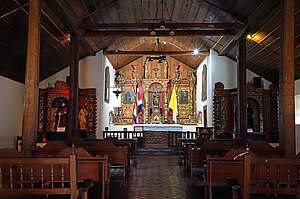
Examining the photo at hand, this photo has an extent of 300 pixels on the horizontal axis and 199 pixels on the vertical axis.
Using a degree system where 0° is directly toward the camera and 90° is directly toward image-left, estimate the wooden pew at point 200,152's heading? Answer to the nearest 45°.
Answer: approximately 180°

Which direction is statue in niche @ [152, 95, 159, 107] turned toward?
toward the camera

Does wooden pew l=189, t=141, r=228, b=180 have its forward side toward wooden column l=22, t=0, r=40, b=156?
no

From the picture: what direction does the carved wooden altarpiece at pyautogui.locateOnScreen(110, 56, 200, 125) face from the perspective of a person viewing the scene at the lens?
facing the viewer

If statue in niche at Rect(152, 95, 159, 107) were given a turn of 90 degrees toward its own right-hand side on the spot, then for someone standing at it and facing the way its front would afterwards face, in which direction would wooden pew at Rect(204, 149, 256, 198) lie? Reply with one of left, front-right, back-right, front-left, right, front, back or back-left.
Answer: left

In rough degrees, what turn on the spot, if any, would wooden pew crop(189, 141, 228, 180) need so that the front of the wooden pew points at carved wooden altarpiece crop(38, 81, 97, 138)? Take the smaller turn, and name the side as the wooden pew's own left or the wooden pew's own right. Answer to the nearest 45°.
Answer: approximately 45° to the wooden pew's own left

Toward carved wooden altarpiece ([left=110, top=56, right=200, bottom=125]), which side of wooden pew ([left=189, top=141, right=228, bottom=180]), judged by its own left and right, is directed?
front

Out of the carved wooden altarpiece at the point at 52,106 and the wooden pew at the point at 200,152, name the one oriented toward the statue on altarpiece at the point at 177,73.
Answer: the wooden pew

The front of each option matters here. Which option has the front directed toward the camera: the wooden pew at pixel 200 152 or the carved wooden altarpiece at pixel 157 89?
the carved wooden altarpiece

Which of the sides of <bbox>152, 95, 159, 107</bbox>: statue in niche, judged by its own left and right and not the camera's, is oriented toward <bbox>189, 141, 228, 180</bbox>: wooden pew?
front

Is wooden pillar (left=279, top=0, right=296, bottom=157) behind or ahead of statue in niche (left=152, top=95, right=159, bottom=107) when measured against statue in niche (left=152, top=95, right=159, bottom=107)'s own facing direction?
ahead
